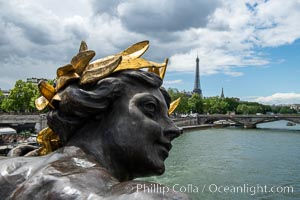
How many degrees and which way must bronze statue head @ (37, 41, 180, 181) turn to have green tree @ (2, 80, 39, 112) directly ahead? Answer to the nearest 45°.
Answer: approximately 90° to its left

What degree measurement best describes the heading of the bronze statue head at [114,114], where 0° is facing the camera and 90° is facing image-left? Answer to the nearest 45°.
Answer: approximately 270°
